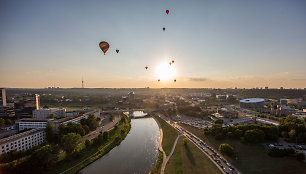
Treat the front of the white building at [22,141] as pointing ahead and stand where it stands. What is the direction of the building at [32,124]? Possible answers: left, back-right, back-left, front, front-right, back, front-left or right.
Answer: back-left

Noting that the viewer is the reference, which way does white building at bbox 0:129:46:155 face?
facing the viewer and to the right of the viewer

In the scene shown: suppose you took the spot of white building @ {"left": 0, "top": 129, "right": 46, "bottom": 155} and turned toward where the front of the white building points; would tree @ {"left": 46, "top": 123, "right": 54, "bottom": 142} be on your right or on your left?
on your left

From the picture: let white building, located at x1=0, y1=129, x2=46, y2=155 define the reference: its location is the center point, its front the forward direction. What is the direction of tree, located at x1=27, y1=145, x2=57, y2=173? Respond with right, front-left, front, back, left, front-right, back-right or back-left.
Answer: front-right

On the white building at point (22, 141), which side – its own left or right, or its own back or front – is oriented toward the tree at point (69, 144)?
front

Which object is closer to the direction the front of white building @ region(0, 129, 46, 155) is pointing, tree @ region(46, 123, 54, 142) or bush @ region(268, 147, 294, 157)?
the bush

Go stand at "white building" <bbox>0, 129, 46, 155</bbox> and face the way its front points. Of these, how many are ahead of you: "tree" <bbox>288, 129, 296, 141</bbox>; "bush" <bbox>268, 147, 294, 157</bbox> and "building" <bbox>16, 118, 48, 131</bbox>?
2

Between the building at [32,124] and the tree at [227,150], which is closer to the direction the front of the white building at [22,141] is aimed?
the tree

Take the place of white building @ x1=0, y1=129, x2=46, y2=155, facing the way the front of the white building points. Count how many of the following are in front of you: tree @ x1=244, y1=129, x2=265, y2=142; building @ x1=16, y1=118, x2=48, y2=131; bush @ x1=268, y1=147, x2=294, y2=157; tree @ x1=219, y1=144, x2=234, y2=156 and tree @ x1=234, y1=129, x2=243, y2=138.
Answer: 4

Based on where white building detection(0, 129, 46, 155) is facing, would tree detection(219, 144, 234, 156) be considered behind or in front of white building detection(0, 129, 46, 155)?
in front

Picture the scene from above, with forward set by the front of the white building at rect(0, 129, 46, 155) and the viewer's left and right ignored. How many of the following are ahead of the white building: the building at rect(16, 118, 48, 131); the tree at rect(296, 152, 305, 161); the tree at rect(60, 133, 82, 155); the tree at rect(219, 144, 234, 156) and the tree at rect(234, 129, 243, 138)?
4
